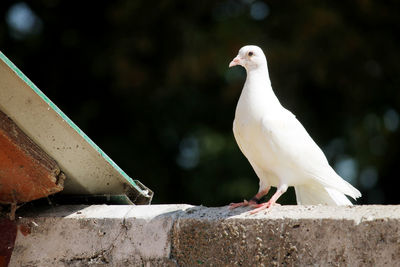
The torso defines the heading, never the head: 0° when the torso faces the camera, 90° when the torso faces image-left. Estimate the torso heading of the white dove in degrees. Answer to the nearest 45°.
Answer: approximately 90°
